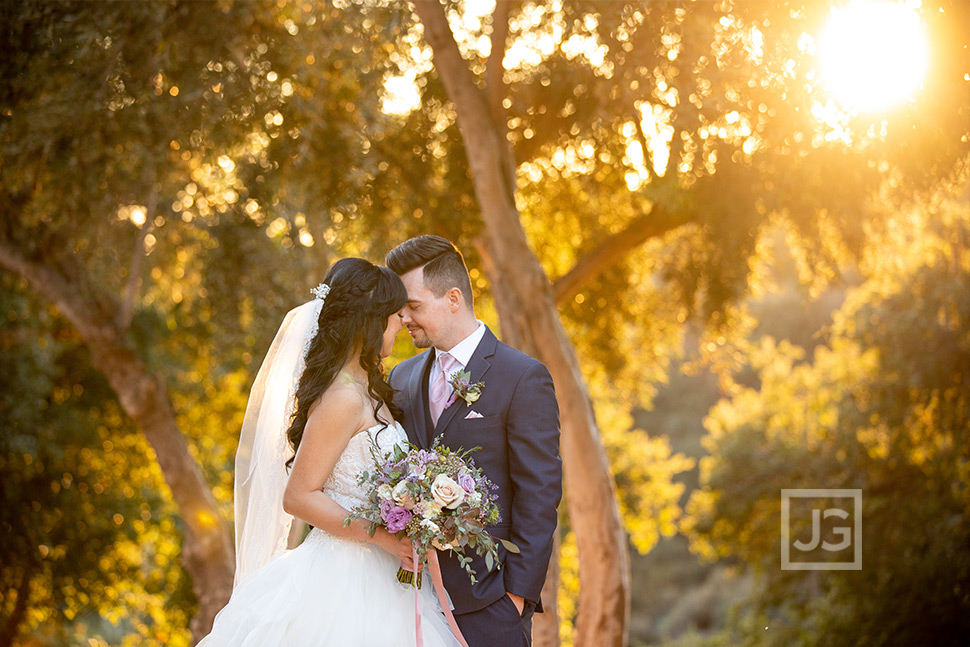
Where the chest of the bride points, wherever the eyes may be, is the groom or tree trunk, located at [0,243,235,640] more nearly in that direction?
the groom

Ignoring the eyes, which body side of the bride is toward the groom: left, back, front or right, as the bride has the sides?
front

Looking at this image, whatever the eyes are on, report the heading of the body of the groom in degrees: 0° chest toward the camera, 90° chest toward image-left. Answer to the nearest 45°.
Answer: approximately 45°

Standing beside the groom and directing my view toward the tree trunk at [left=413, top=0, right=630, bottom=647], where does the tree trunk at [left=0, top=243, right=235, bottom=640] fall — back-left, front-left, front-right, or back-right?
front-left

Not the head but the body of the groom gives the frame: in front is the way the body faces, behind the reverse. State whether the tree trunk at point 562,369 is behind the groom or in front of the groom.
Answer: behind

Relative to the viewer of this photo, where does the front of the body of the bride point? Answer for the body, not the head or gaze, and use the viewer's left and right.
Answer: facing to the right of the viewer

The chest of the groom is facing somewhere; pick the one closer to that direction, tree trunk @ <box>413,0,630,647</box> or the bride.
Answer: the bride

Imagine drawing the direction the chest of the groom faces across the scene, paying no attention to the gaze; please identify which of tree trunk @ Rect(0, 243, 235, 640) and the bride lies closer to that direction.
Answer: the bride

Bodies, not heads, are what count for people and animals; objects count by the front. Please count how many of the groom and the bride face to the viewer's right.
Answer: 1

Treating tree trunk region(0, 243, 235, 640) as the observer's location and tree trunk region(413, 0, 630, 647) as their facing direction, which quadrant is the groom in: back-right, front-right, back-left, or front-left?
front-right

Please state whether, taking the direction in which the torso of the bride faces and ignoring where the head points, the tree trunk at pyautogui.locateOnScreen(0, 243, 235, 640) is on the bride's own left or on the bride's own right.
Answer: on the bride's own left
